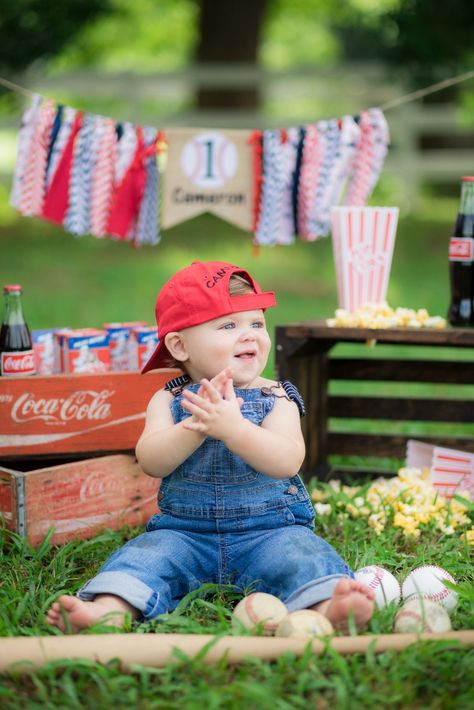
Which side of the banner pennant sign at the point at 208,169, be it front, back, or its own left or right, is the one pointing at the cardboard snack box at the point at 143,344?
front

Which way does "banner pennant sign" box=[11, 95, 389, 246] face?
toward the camera

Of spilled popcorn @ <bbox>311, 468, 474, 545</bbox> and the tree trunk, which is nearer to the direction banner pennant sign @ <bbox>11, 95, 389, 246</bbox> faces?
the spilled popcorn

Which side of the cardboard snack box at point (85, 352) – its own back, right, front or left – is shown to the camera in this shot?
front

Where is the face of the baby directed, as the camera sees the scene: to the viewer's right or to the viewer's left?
to the viewer's right

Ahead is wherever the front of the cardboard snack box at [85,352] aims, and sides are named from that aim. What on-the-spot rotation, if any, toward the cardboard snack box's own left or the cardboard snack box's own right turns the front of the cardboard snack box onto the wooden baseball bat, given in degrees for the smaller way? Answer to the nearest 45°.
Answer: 0° — it already faces it

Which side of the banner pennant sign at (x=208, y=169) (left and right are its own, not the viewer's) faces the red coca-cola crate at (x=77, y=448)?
front

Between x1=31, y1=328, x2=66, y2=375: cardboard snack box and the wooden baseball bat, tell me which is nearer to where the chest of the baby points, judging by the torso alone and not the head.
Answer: the wooden baseball bat

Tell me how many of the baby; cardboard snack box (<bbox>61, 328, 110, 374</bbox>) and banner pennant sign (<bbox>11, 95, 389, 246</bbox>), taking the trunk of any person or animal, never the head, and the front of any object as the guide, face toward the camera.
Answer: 3
